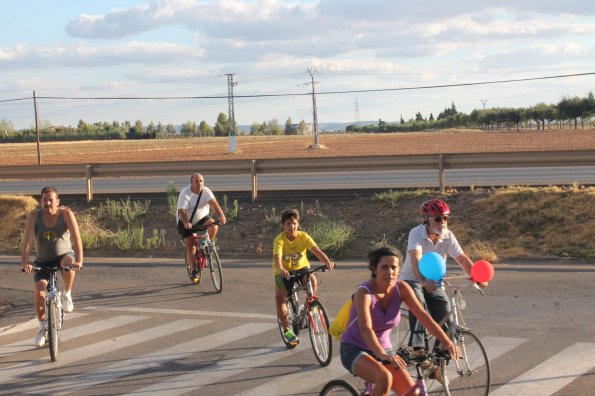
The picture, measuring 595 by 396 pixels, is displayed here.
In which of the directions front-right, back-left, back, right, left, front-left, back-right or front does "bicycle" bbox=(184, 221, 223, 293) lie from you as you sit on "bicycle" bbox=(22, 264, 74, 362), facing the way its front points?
back-left

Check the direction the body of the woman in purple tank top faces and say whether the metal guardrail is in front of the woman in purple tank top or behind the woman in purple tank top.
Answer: behind

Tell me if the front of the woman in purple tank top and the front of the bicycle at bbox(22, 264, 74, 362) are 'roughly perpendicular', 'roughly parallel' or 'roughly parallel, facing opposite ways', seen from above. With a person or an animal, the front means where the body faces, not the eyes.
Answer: roughly parallel

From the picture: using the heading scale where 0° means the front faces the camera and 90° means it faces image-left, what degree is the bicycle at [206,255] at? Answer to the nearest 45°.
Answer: approximately 315°

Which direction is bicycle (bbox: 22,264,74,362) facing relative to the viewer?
toward the camera

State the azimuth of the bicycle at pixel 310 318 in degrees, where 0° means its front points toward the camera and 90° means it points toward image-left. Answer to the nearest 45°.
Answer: approximately 315°

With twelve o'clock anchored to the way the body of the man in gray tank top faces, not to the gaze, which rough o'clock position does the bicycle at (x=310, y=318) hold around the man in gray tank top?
The bicycle is roughly at 10 o'clock from the man in gray tank top.

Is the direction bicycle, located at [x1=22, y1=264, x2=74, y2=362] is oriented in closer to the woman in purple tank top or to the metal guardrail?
the woman in purple tank top

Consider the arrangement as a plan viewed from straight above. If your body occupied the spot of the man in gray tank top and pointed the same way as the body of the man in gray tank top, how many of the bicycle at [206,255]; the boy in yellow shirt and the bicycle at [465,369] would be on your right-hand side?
0

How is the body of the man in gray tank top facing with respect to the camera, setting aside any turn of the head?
toward the camera

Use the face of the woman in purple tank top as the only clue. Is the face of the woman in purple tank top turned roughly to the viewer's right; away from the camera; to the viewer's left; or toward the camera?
toward the camera

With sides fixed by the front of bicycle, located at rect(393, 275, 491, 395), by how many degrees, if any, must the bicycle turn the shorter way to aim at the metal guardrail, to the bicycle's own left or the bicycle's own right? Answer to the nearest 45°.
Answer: approximately 135° to the bicycle's own left

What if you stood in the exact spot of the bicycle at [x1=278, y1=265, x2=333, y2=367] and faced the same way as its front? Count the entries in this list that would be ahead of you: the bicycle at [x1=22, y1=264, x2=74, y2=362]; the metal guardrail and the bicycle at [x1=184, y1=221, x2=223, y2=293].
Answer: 0

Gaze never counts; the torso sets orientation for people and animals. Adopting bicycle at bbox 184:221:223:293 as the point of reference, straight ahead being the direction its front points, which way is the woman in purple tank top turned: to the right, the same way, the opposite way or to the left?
the same way
